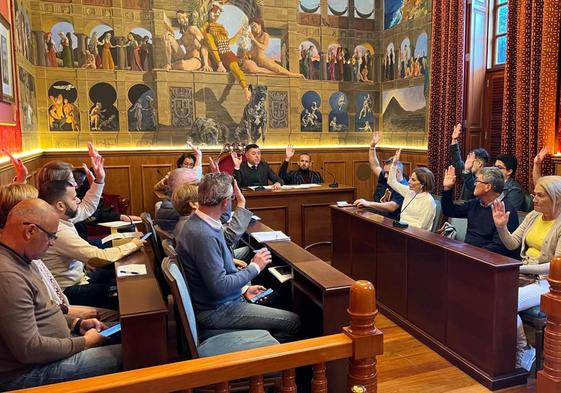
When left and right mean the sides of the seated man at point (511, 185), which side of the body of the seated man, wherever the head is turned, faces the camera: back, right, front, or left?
left

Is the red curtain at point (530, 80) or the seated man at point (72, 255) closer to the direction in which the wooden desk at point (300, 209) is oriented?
the seated man

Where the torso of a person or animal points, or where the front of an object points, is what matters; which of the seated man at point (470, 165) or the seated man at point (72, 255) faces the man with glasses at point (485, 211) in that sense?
the seated man at point (72, 255)

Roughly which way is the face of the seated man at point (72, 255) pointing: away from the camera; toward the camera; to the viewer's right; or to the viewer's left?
to the viewer's right

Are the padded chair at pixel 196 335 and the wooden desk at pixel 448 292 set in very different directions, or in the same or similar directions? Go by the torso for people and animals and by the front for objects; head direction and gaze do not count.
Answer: very different directions

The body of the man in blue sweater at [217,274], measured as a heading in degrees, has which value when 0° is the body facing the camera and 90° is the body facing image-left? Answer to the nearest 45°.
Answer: approximately 270°

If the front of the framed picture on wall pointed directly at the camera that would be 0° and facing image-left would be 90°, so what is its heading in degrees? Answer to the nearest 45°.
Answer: approximately 270°

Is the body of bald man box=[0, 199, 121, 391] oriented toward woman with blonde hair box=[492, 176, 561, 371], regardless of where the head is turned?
yes

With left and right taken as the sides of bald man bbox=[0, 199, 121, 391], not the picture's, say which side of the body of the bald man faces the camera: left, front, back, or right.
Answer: right
